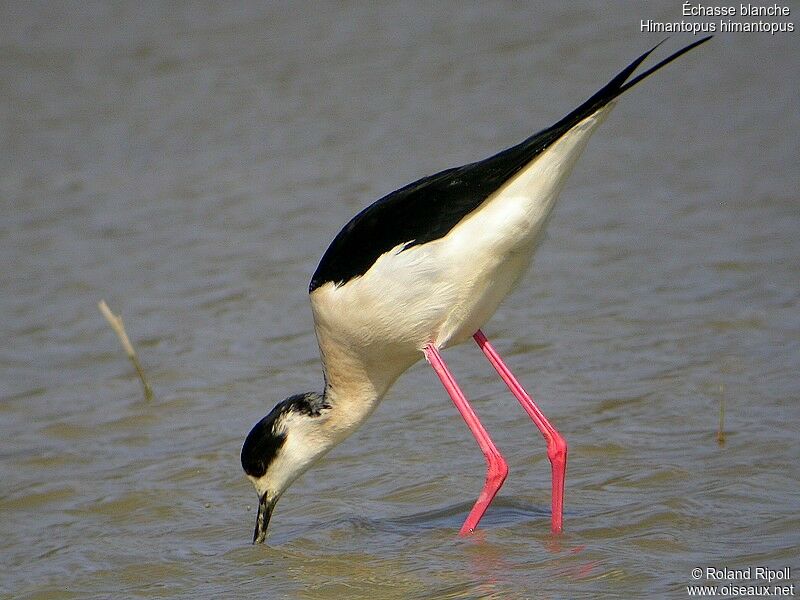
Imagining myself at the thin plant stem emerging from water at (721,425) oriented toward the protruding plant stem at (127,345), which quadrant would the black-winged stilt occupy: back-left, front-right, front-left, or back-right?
front-left

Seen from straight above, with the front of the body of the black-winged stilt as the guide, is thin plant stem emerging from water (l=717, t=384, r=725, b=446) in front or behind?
behind

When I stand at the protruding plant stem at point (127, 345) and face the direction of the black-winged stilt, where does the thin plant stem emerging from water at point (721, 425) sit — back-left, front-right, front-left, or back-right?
front-left

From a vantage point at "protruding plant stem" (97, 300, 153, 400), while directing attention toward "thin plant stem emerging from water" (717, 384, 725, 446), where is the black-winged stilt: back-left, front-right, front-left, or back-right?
front-right

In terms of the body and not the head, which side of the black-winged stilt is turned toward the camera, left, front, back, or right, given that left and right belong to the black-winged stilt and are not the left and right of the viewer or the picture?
left

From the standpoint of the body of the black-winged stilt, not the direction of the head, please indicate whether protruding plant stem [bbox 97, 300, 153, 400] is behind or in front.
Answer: in front
